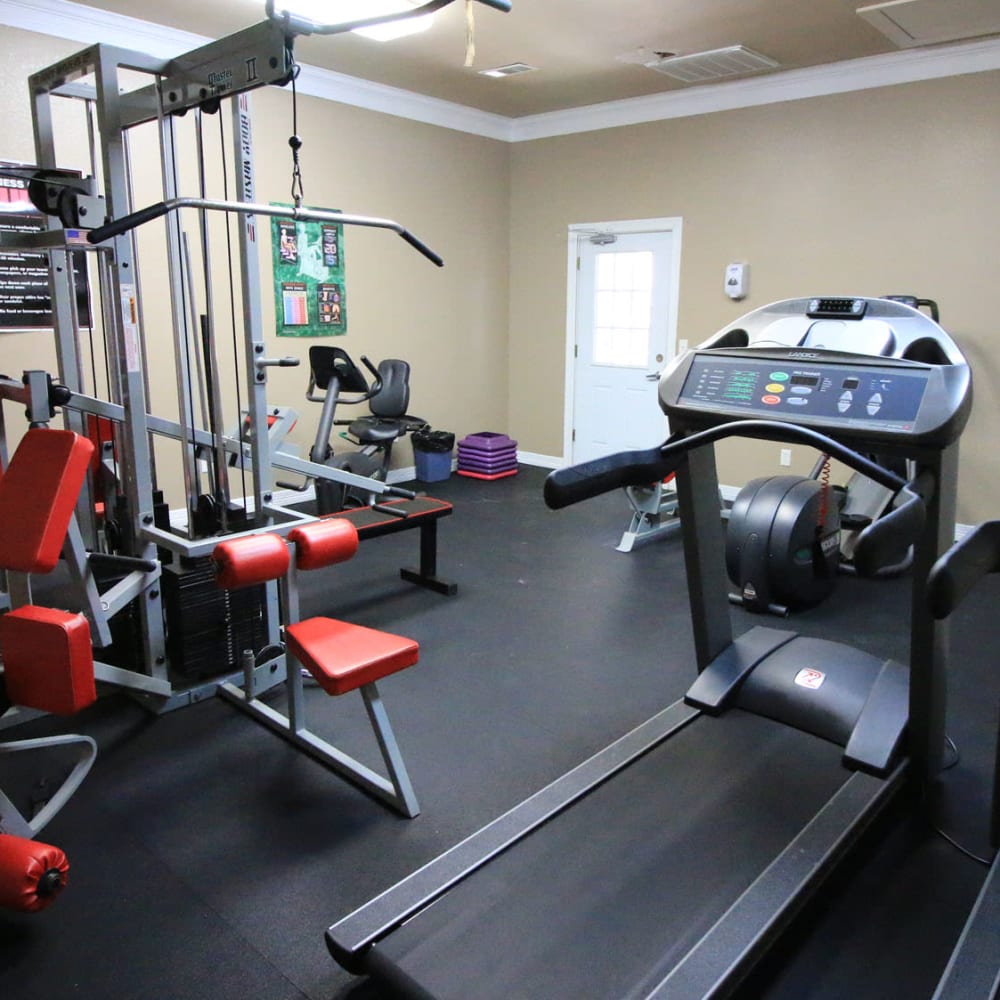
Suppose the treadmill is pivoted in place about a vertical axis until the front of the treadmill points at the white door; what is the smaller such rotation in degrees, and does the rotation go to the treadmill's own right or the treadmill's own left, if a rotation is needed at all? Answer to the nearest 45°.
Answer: approximately 45° to the treadmill's own left

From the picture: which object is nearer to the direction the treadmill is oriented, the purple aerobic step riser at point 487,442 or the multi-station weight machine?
the purple aerobic step riser

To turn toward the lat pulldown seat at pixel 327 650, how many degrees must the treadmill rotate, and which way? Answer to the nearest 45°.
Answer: approximately 135° to its left

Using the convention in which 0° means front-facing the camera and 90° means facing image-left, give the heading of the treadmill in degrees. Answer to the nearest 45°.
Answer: approximately 225°

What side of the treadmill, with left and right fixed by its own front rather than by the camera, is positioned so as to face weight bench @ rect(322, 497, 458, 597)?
left

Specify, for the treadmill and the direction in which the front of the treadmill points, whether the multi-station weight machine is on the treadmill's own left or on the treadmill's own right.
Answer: on the treadmill's own left

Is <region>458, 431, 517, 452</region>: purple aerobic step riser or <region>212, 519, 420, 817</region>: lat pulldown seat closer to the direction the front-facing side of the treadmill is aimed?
the purple aerobic step riser

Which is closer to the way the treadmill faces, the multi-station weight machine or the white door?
the white door

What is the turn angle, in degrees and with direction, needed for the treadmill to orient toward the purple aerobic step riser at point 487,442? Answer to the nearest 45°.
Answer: approximately 45° to its left
